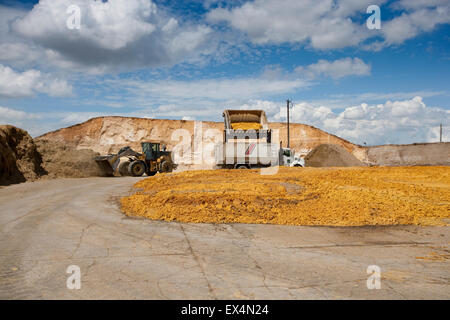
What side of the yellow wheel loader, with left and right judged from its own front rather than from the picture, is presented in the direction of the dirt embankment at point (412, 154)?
back

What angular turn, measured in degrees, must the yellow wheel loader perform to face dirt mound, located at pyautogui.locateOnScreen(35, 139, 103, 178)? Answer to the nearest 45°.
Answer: approximately 45° to its right

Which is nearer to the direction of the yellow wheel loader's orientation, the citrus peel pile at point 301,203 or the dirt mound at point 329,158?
the citrus peel pile

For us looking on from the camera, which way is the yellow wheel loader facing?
facing the viewer and to the left of the viewer

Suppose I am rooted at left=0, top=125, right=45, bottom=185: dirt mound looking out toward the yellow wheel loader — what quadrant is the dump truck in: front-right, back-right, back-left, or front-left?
front-right

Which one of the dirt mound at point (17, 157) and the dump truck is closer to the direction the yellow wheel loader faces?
the dirt mound

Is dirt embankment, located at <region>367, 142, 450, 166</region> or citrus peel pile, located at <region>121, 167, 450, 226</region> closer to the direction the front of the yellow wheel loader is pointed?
the citrus peel pile

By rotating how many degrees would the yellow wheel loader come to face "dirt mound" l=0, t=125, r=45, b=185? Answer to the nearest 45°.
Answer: approximately 45° to its right
